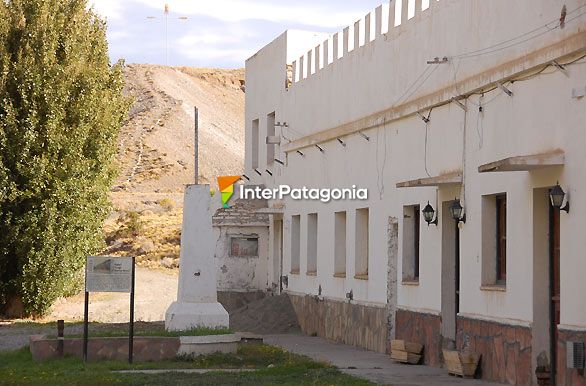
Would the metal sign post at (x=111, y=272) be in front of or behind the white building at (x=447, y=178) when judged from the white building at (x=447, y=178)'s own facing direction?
in front

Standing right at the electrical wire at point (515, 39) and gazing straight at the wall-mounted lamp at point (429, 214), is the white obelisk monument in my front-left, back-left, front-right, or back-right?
front-left

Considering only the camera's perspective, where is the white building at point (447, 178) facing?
facing the viewer and to the left of the viewer

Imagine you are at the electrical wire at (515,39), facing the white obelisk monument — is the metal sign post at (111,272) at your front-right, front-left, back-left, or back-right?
front-left
